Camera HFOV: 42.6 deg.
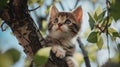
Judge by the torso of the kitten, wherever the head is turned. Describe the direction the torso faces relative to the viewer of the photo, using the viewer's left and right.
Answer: facing the viewer and to the left of the viewer
